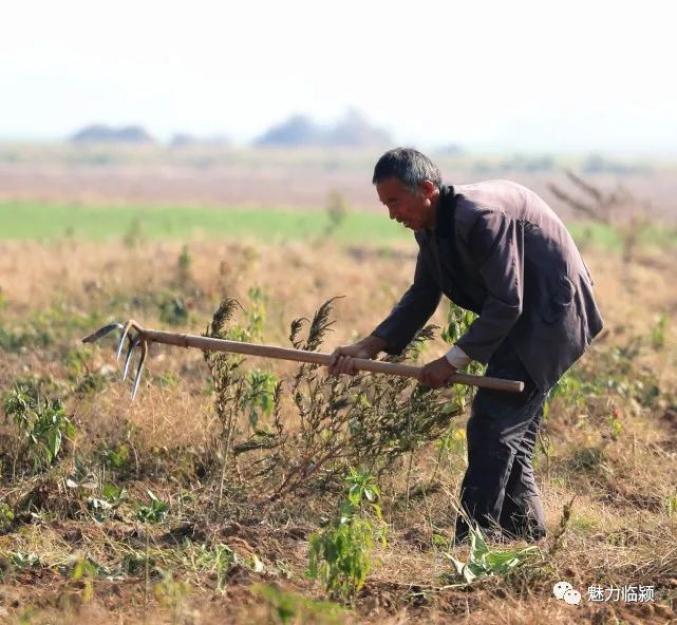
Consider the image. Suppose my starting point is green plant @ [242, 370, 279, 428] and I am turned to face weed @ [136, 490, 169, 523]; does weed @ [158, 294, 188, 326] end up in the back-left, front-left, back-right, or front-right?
back-right

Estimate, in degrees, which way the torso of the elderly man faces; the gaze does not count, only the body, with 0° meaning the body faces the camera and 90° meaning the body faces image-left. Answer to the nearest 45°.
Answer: approximately 90°

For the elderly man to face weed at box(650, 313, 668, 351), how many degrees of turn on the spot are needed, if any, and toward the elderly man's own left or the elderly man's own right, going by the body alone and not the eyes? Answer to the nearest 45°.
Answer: approximately 90° to the elderly man's own right

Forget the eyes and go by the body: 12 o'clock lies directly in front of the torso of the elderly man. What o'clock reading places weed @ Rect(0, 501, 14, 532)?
The weed is roughly at 12 o'clock from the elderly man.

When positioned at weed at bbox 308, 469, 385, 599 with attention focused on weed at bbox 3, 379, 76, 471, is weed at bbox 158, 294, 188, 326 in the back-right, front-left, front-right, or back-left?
front-right

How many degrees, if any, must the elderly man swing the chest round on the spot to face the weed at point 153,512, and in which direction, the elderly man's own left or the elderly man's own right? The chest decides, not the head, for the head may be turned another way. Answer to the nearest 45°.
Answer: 0° — they already face it

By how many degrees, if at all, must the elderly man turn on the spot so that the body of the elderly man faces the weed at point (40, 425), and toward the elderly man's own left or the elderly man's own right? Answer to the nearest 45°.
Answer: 0° — they already face it

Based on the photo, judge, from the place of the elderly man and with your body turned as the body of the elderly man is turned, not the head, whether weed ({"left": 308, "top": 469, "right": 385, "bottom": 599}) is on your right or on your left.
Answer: on your left

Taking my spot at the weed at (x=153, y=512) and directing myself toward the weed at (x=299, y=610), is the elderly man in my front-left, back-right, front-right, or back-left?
front-left

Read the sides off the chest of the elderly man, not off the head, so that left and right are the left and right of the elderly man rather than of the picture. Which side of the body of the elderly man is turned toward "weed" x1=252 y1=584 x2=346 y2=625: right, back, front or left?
left

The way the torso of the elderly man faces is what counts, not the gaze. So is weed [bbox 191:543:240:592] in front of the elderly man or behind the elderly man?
in front

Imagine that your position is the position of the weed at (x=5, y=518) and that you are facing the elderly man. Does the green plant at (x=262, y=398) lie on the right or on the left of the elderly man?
left

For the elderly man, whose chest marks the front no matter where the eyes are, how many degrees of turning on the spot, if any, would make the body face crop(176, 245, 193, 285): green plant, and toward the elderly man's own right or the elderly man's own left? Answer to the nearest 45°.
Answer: approximately 90° to the elderly man's own right
